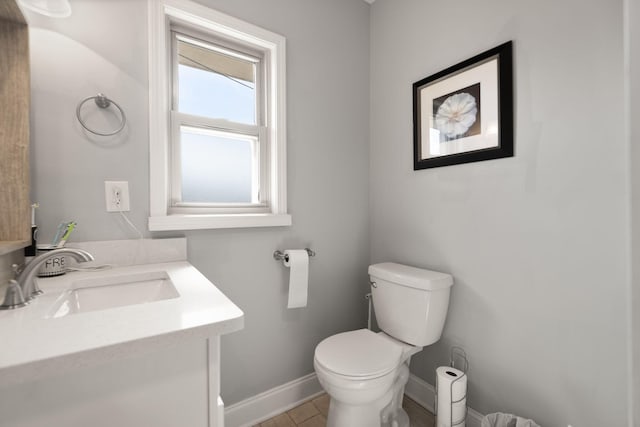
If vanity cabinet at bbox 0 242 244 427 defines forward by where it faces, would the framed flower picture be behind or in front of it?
in front

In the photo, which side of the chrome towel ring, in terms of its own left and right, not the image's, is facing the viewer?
front

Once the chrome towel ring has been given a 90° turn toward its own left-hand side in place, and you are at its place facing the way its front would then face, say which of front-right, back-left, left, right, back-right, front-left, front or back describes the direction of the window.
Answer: front

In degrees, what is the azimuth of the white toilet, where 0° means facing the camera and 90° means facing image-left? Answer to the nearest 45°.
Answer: approximately 45°

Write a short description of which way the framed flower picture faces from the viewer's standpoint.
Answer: facing the viewer and to the left of the viewer

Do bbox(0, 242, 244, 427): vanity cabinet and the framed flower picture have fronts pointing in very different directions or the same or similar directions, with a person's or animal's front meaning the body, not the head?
very different directions

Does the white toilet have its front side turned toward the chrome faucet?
yes

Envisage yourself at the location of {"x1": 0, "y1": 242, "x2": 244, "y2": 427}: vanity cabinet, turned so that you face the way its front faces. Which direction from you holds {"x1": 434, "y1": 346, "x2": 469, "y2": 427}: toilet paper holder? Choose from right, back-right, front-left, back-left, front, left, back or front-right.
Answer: front

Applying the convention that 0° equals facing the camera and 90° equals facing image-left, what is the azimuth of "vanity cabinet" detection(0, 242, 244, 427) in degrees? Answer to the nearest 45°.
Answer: approximately 270°
